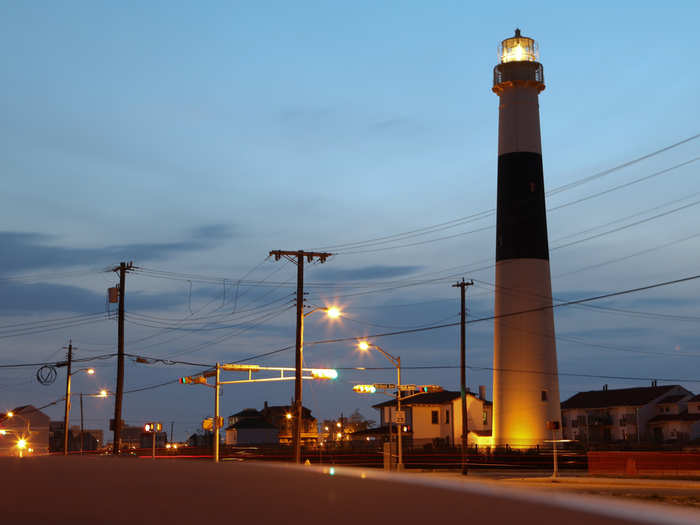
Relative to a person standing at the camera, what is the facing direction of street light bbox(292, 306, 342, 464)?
facing to the right of the viewer
